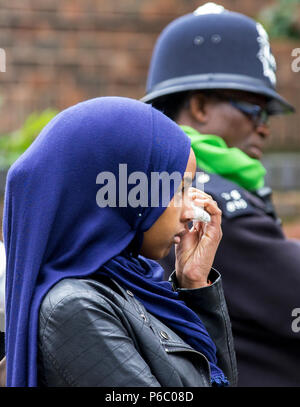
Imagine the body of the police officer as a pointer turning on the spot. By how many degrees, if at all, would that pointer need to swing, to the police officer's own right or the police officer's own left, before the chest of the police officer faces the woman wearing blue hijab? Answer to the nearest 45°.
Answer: approximately 90° to the police officer's own right

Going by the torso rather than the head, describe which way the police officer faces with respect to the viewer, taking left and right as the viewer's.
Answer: facing to the right of the viewer

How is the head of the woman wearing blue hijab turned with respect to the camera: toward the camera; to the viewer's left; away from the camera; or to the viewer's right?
to the viewer's right

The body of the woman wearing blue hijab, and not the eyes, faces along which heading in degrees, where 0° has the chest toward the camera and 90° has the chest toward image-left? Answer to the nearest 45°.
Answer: approximately 270°
